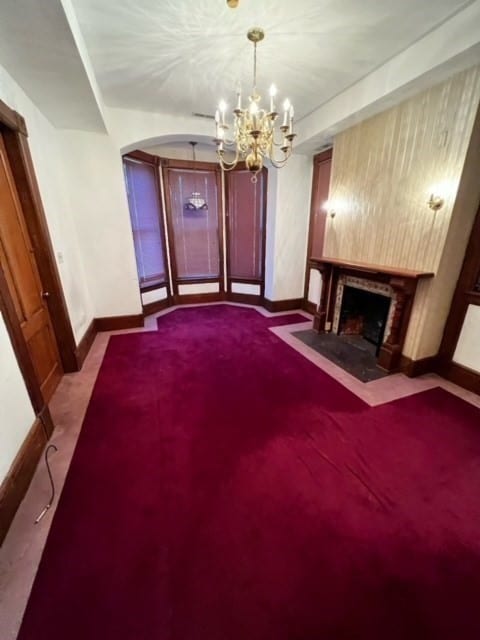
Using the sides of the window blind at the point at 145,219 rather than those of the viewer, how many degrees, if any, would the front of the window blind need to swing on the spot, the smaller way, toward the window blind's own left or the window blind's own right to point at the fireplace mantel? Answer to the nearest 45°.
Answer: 0° — it already faces it

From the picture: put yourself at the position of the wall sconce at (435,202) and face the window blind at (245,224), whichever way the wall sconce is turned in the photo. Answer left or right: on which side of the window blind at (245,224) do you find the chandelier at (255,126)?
left

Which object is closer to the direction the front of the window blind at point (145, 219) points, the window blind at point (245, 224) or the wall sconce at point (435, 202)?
the wall sconce

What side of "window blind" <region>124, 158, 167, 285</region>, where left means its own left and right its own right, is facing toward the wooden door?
right

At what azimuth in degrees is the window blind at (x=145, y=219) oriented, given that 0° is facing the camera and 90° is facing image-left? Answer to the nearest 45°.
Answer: approximately 315°

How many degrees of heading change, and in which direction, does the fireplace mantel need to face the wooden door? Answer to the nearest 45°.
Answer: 0° — it already faces it

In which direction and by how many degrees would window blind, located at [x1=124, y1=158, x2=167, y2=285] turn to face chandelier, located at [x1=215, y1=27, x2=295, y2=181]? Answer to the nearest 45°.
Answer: approximately 45° to its right
